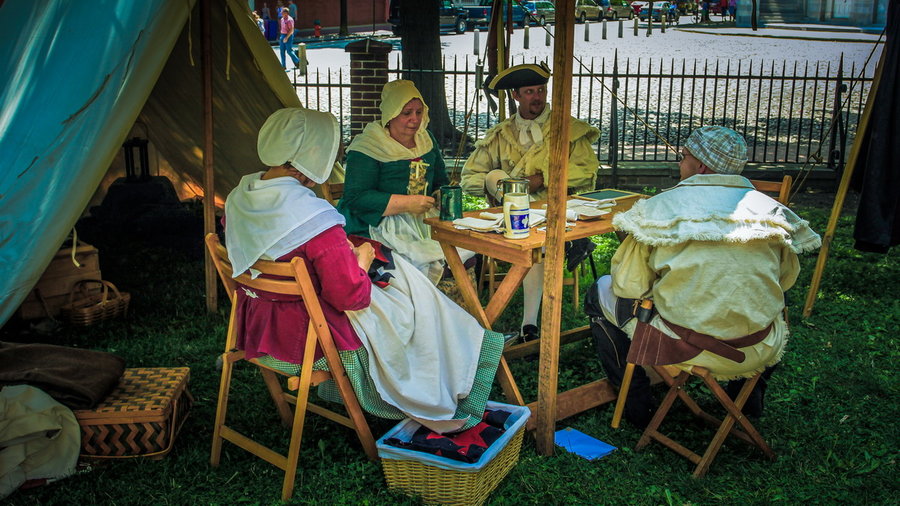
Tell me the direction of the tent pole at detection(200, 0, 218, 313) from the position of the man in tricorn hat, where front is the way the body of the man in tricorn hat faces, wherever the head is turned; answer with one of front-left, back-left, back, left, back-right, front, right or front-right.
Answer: right

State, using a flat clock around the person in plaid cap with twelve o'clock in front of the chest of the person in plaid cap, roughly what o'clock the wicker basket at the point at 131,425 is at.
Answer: The wicker basket is roughly at 10 o'clock from the person in plaid cap.

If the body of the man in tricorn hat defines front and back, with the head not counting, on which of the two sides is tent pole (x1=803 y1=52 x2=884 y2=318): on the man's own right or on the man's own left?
on the man's own left

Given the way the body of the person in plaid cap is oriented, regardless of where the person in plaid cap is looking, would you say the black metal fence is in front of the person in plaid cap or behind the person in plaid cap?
in front

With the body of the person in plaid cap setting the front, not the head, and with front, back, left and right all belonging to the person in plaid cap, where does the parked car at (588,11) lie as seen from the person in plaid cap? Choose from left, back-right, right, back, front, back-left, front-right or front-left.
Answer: front-right

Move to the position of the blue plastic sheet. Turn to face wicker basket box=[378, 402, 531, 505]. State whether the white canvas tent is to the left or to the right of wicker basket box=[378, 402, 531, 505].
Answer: right

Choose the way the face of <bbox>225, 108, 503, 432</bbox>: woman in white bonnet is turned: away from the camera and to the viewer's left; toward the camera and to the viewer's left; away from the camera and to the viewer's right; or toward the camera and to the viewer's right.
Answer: away from the camera and to the viewer's right

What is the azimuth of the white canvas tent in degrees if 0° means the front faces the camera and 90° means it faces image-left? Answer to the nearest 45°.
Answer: approximately 315°

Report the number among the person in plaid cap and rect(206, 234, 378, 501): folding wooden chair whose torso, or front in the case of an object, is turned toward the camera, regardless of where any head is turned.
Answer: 0

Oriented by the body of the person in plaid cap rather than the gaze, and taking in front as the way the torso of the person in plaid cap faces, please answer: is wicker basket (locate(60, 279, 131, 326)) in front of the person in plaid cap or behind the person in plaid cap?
in front

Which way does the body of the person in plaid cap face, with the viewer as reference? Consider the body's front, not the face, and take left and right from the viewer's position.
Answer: facing away from the viewer and to the left of the viewer

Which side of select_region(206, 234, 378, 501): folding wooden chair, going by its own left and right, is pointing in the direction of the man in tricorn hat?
front

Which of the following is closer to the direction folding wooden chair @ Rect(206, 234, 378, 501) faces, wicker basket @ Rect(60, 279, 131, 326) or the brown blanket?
the wicker basket

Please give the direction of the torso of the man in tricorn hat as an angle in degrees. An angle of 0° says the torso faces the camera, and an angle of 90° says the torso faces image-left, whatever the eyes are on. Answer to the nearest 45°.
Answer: approximately 0°
